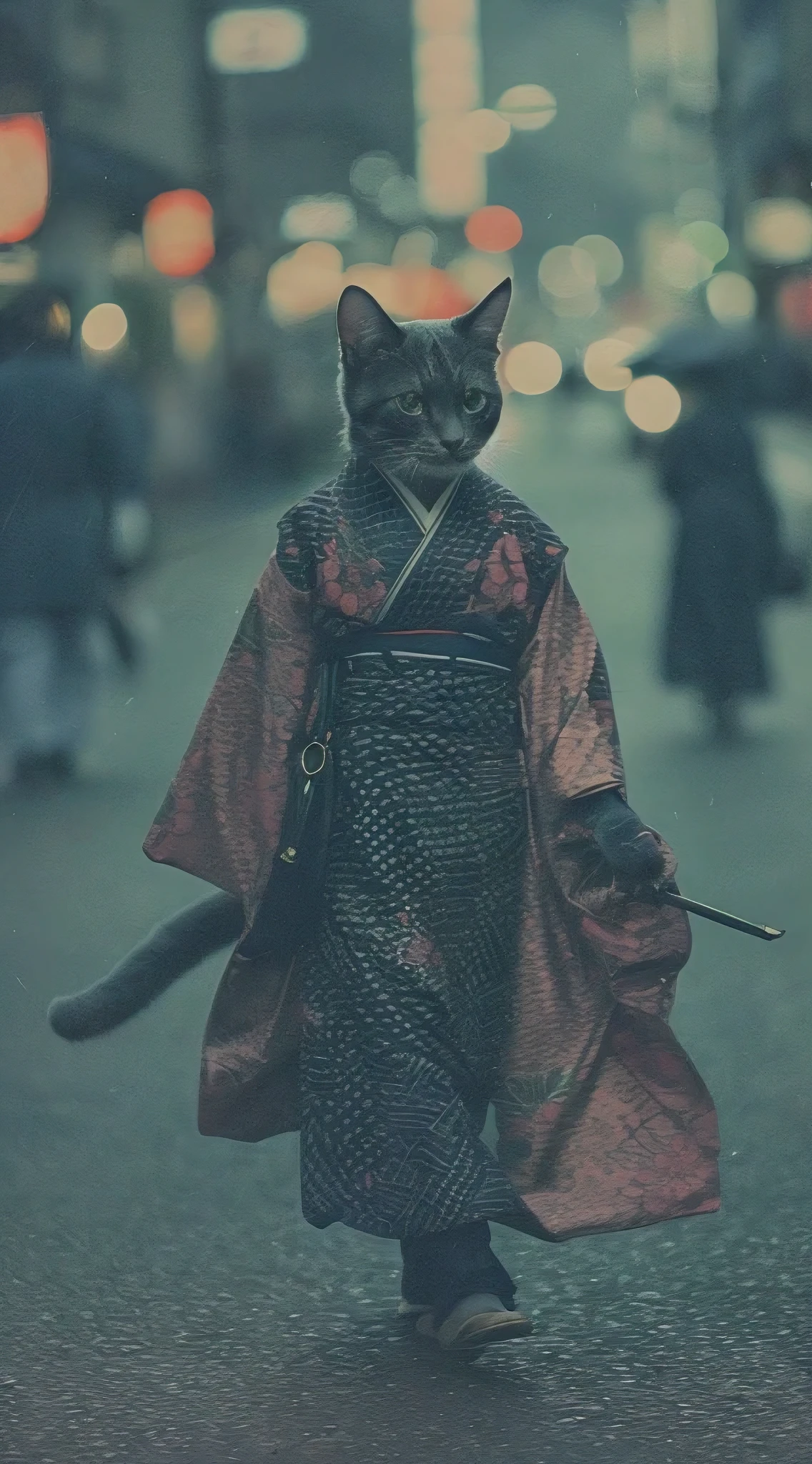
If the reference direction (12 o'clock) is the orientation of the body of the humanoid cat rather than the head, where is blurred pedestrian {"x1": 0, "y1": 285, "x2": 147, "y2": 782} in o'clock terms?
The blurred pedestrian is roughly at 5 o'clock from the humanoid cat.

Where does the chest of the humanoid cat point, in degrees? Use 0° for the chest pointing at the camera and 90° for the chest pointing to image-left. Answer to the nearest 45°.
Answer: approximately 0°
